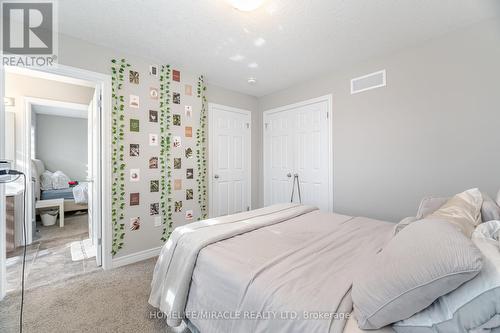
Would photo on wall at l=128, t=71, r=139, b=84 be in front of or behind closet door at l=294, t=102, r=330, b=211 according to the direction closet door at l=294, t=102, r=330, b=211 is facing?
in front

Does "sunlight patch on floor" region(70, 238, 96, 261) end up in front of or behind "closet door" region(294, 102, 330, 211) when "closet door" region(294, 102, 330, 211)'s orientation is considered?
in front

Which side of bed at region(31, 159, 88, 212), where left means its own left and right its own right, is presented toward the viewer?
right

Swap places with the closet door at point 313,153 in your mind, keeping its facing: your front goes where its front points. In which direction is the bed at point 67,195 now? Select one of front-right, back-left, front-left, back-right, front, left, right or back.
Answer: front-right

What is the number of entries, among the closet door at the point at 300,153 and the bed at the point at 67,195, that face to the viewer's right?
1

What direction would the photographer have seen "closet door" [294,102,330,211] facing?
facing the viewer and to the left of the viewer

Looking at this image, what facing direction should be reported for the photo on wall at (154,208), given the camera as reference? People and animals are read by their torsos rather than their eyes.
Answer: facing the viewer and to the right of the viewer

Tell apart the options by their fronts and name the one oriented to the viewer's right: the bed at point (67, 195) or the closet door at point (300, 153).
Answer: the bed
